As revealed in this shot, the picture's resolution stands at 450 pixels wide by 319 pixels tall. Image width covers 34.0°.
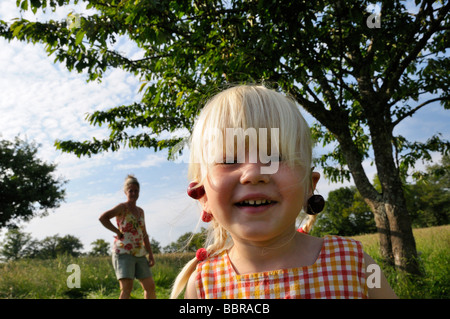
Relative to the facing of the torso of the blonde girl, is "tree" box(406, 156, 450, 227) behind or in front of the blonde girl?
behind

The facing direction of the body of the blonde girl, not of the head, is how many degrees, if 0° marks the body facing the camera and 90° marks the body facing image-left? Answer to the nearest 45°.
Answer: approximately 0°

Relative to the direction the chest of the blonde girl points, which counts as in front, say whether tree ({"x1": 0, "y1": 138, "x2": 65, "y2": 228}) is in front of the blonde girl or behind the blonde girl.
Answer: behind
